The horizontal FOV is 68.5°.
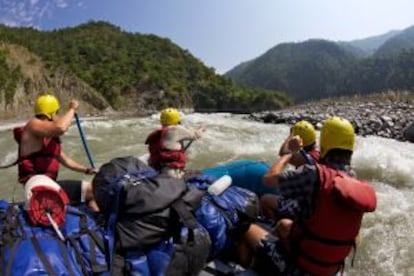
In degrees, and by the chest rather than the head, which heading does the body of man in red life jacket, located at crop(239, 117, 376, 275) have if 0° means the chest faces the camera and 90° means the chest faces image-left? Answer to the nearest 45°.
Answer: approximately 135°

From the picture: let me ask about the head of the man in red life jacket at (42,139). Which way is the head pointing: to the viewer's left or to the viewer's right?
to the viewer's right

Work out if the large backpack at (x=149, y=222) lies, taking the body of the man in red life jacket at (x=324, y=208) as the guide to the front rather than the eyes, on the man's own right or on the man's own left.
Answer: on the man's own left

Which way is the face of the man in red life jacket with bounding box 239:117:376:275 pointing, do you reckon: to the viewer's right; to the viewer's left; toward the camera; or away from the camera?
away from the camera

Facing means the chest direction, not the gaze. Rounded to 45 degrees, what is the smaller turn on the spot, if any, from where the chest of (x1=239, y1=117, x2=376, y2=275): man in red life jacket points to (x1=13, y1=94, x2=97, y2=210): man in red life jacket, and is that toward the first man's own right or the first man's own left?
approximately 45° to the first man's own left

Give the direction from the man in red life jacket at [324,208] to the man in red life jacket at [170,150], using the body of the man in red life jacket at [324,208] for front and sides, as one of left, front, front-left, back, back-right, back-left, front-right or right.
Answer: front

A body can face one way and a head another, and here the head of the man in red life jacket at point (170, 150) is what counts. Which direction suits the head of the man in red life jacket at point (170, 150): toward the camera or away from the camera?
away from the camera

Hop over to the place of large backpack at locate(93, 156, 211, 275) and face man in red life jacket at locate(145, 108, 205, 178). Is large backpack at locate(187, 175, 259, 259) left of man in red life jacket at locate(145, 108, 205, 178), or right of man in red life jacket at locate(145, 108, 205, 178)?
right

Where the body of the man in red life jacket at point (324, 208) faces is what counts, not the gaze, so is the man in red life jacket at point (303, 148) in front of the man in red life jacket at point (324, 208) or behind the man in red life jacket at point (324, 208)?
in front

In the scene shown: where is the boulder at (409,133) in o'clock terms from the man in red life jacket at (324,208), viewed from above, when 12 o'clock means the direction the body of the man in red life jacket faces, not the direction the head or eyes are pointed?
The boulder is roughly at 2 o'clock from the man in red life jacket.
